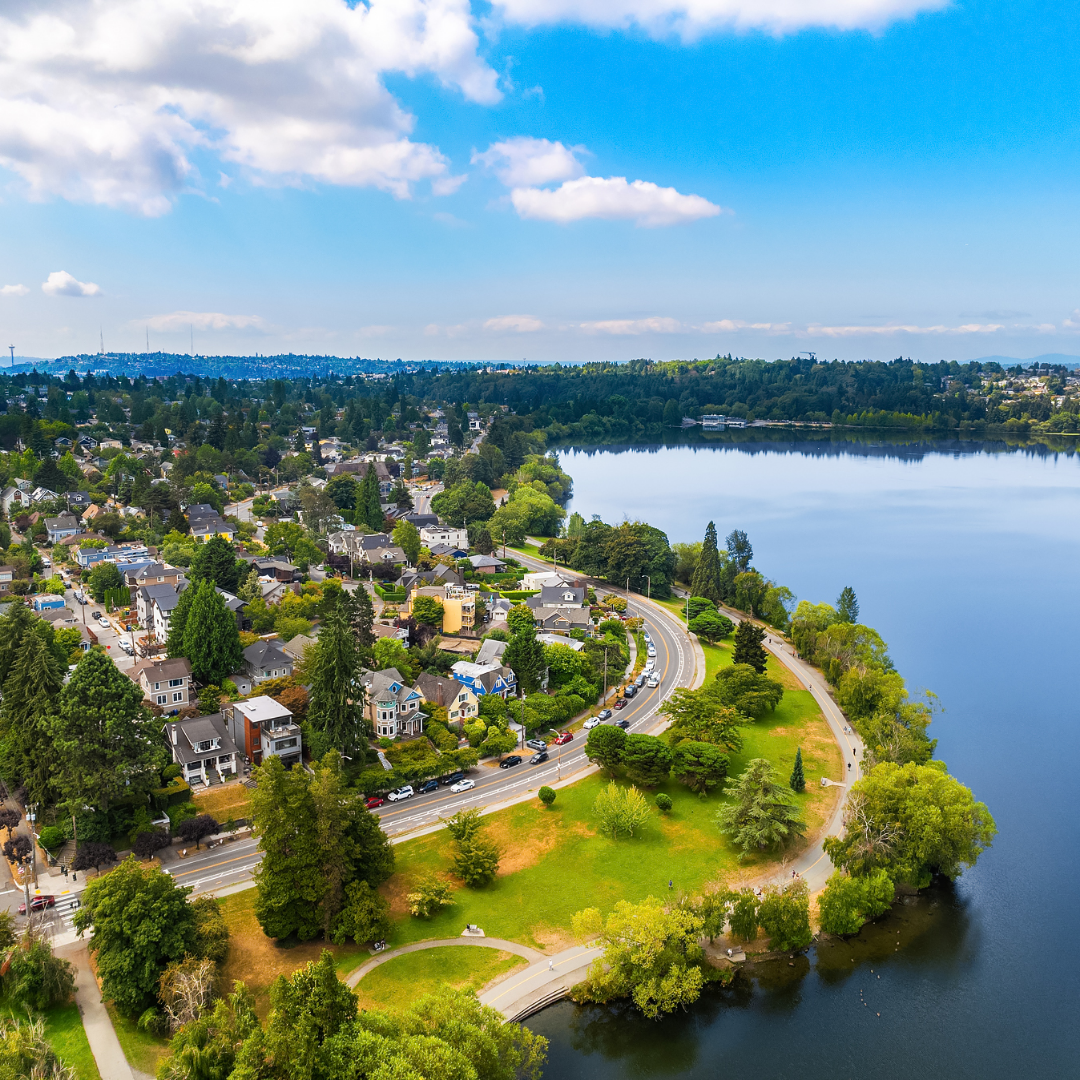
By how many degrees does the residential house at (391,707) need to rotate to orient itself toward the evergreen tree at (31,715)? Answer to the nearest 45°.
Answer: approximately 90° to its right

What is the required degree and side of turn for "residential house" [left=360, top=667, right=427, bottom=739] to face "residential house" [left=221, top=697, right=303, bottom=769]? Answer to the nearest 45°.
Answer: approximately 90° to its right

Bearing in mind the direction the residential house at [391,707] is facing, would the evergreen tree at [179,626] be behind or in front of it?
behind

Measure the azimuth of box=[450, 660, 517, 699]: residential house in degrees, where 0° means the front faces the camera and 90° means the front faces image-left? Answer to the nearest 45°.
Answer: approximately 315°

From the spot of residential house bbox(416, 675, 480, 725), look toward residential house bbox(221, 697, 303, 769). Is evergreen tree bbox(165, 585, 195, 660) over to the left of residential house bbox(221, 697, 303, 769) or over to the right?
right

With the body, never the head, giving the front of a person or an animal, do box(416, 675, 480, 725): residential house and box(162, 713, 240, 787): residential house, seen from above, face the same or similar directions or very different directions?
same or similar directions

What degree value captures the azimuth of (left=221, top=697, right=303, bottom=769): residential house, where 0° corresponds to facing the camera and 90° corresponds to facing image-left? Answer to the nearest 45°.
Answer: approximately 315°

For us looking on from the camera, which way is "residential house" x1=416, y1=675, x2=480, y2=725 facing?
facing the viewer and to the right of the viewer

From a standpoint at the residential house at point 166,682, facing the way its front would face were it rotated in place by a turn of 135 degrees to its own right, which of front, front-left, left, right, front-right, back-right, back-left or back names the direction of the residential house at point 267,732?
back-left

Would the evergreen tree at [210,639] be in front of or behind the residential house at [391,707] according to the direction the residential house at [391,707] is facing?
behind

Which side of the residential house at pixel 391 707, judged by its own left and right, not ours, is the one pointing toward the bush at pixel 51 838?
right

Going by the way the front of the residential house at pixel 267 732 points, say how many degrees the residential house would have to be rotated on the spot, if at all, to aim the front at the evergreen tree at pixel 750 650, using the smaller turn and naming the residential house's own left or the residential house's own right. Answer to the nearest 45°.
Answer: approximately 45° to the residential house's own left

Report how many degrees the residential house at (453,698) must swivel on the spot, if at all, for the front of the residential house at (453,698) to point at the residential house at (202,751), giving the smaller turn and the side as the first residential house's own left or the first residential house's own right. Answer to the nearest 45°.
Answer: approximately 90° to the first residential house's own right

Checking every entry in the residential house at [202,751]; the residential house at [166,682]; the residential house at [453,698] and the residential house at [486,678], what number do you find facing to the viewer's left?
0

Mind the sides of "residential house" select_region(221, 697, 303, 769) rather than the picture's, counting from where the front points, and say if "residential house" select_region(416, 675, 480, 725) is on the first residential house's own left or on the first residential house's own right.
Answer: on the first residential house's own left

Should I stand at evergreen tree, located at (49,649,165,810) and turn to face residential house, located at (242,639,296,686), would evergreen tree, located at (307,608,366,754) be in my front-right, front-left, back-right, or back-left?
front-right

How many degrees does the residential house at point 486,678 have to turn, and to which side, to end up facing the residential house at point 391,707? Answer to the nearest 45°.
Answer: approximately 90° to its right
